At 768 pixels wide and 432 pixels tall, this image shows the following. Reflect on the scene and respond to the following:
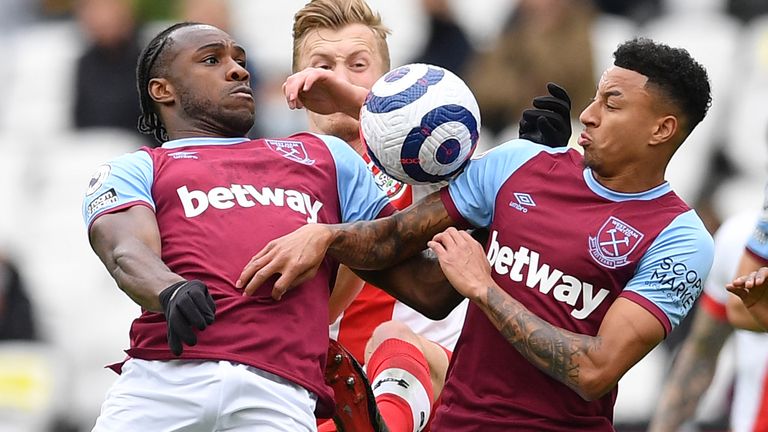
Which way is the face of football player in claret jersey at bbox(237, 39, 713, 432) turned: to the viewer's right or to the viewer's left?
to the viewer's left

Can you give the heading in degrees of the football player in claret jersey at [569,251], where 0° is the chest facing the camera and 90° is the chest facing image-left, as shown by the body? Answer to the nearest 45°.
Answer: approximately 45°
